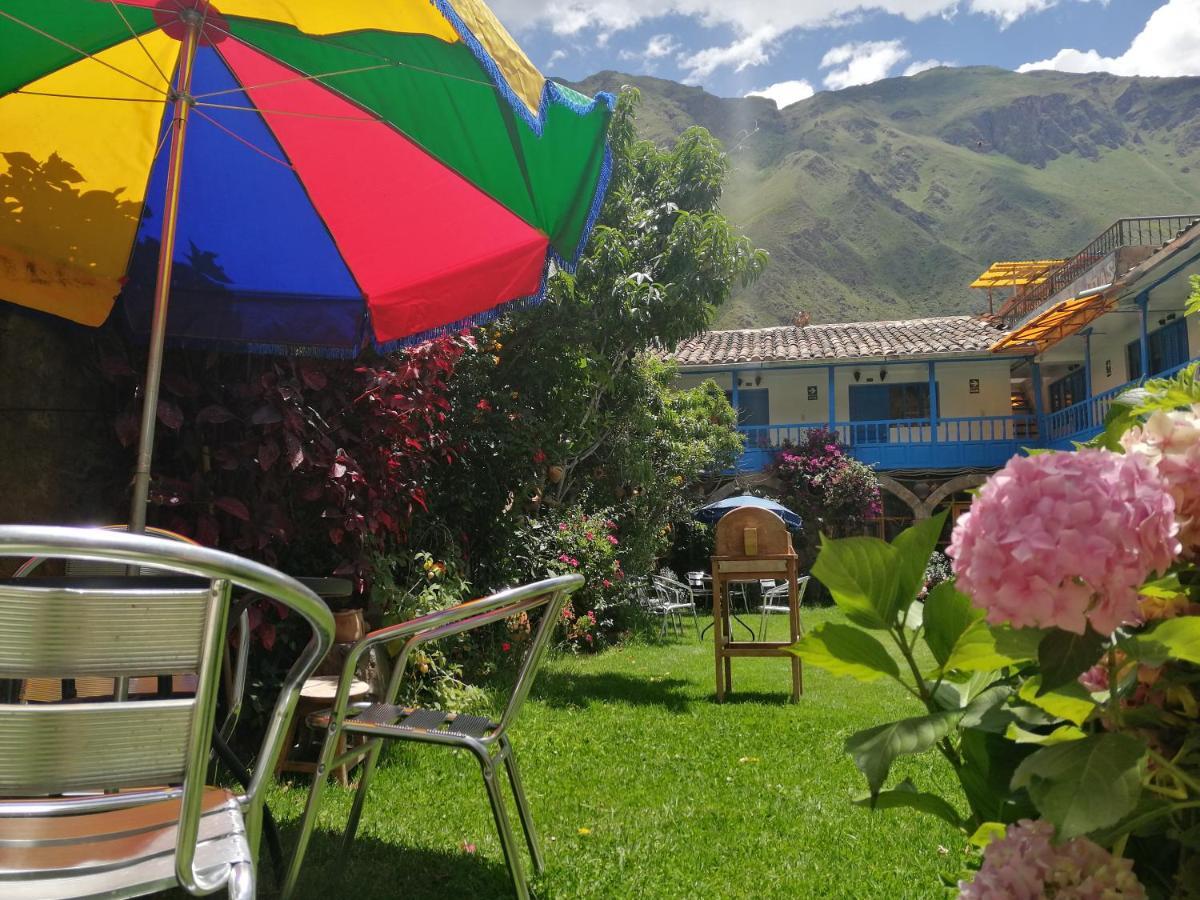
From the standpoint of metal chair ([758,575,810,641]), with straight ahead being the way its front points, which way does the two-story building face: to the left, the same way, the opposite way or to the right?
to the left

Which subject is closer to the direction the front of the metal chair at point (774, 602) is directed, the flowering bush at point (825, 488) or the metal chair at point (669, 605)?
the metal chair

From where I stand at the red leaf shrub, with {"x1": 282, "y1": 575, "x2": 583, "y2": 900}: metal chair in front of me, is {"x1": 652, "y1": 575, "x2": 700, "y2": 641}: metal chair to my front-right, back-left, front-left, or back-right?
back-left

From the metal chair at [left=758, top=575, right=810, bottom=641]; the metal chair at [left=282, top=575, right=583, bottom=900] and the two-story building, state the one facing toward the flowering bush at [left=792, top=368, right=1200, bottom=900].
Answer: the two-story building

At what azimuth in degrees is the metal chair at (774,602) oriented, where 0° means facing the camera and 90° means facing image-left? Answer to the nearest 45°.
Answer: approximately 90°

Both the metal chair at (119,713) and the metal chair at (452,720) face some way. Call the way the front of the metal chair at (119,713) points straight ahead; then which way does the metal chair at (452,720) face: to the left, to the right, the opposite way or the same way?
to the left

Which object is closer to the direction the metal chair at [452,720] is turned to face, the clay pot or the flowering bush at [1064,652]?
the clay pot

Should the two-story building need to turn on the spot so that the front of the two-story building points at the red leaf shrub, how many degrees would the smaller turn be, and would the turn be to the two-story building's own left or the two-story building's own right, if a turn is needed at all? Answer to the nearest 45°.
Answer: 0° — it already faces it

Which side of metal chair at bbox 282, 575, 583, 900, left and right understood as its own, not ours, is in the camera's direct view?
left

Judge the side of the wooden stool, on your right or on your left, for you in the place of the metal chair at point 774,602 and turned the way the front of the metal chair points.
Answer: on your left

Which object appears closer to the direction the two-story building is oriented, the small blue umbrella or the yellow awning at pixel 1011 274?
the small blue umbrella

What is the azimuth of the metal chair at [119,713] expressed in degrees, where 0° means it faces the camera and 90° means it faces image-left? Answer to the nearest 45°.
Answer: approximately 180°
